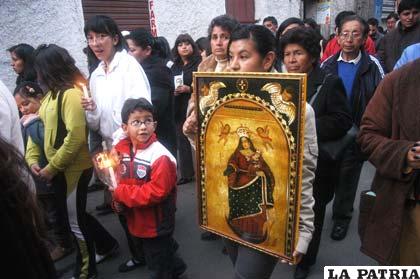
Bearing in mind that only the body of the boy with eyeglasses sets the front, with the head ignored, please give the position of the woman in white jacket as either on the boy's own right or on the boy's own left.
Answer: on the boy's own right

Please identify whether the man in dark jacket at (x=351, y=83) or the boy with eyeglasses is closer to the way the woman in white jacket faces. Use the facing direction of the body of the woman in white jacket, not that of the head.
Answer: the boy with eyeglasses

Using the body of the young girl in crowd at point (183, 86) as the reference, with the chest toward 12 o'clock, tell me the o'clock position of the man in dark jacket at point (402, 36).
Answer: The man in dark jacket is roughly at 8 o'clock from the young girl in crowd.

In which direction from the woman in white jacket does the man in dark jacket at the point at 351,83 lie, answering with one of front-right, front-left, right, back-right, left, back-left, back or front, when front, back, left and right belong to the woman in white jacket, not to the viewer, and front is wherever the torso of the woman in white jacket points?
back-left

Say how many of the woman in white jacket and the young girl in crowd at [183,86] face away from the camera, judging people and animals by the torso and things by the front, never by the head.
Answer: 0

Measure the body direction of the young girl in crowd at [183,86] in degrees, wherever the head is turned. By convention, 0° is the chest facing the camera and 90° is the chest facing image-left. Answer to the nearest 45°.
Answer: approximately 45°

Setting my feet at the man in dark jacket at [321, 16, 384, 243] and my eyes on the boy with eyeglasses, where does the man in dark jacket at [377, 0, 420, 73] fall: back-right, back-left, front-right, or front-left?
back-right

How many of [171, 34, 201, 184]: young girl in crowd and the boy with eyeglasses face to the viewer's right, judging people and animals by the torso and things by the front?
0

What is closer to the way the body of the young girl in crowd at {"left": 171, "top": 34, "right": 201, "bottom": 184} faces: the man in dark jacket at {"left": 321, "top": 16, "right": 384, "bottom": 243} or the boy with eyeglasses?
the boy with eyeglasses

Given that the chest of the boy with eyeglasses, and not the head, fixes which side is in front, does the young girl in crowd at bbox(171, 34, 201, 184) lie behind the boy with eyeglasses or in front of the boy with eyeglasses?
behind

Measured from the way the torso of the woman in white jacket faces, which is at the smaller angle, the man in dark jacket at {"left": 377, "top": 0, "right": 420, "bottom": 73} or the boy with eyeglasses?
the boy with eyeglasses

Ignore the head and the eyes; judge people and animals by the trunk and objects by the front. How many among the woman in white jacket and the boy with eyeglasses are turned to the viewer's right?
0
